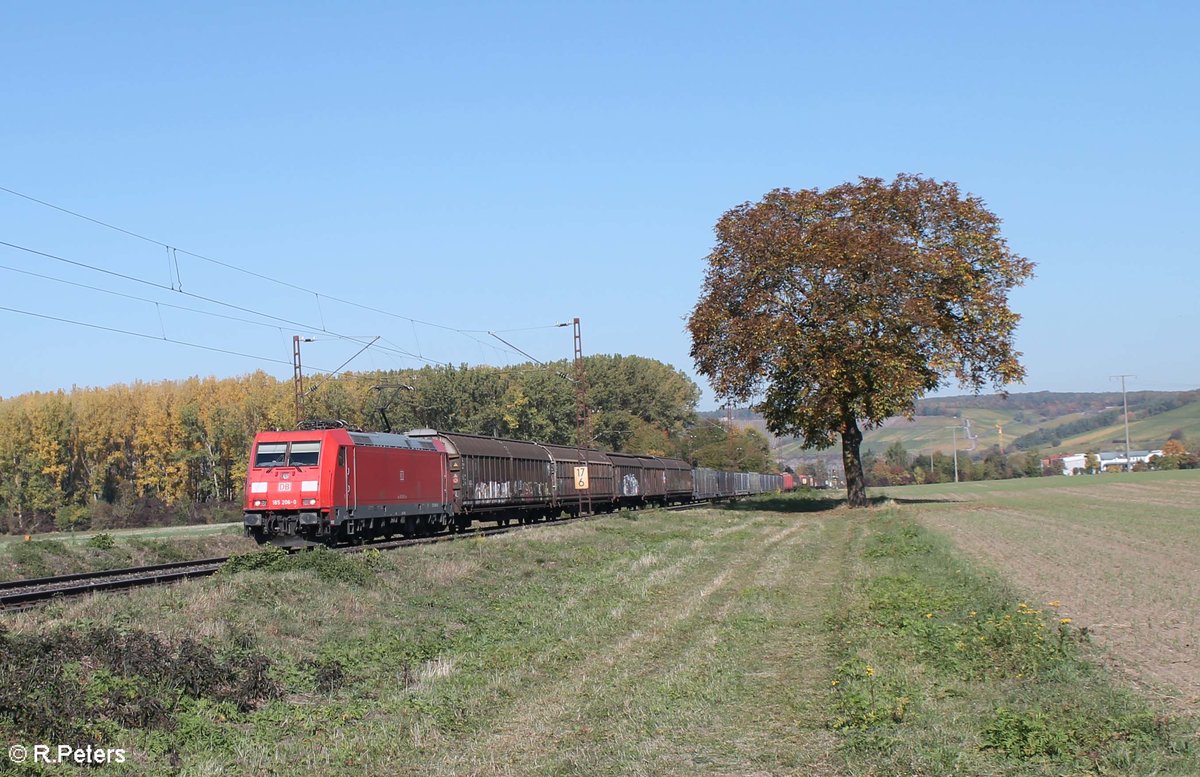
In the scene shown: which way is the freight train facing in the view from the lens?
facing the viewer and to the left of the viewer

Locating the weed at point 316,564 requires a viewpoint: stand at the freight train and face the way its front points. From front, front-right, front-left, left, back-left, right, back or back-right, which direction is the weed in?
front-left
